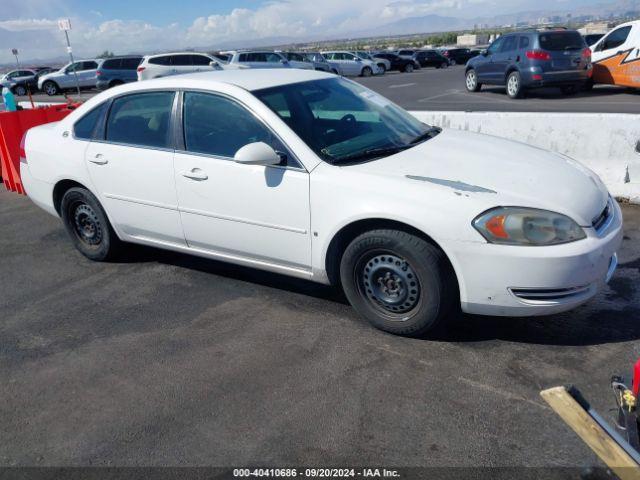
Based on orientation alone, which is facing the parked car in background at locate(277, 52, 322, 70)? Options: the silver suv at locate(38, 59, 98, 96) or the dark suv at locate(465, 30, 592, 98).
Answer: the dark suv

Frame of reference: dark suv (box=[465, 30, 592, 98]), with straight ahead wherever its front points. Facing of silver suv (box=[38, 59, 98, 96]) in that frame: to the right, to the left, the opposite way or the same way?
to the left

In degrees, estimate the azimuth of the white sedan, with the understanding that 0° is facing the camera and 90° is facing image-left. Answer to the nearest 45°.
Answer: approximately 315°

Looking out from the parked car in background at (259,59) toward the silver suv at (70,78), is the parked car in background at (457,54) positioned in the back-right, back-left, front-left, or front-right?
back-right

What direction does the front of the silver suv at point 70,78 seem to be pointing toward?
to the viewer's left

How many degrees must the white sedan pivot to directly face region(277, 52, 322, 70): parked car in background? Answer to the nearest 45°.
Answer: approximately 135° to its left

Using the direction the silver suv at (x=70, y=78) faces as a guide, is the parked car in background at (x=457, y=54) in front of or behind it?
behind

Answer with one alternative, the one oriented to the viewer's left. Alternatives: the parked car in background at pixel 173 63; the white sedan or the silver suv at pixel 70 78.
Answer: the silver suv

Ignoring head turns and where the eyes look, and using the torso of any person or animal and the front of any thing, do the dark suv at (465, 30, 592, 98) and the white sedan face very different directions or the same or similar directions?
very different directions

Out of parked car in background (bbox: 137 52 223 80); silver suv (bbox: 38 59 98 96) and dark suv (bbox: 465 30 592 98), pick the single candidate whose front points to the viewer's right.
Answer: the parked car in background

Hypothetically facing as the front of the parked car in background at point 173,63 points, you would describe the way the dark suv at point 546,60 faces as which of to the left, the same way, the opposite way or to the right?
to the left

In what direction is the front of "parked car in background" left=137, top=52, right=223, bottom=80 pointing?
to the viewer's right

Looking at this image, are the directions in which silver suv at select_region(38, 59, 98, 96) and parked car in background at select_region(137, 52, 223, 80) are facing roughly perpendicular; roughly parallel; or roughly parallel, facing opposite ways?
roughly parallel, facing opposite ways

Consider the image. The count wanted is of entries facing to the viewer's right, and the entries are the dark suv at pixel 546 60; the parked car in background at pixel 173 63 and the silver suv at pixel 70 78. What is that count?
1
